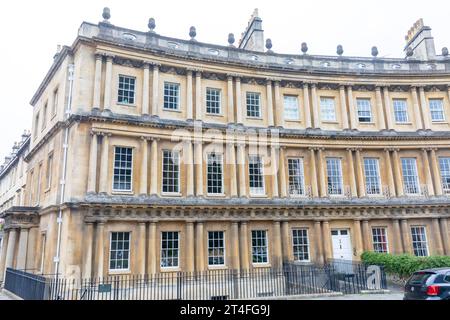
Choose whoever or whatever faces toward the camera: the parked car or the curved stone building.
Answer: the curved stone building

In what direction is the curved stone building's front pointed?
toward the camera

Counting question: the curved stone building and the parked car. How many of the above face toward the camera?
1

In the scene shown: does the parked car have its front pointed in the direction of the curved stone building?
no

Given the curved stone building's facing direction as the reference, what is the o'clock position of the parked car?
The parked car is roughly at 11 o'clock from the curved stone building.

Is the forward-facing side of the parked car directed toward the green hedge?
no
